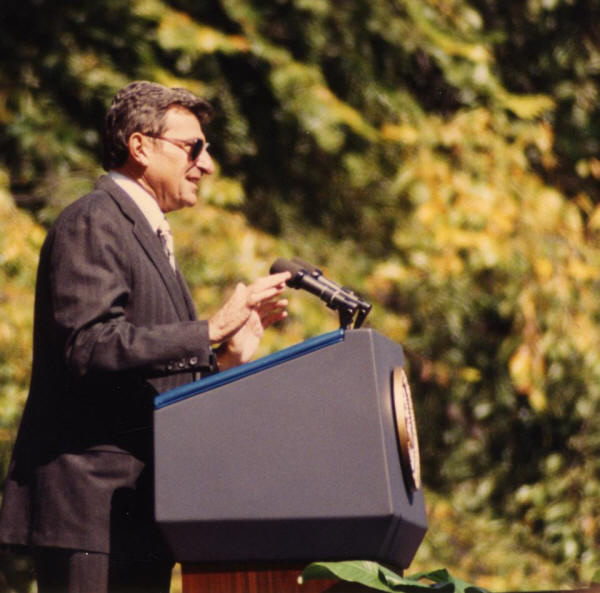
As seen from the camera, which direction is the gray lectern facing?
to the viewer's right

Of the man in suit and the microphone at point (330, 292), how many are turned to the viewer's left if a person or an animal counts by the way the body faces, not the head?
1

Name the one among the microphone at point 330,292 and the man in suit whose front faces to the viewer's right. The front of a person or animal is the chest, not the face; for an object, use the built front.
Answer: the man in suit

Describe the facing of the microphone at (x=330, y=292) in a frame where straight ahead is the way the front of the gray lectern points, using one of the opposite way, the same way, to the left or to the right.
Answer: the opposite way

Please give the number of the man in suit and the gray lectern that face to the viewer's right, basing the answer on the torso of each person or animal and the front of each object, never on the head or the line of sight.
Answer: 2

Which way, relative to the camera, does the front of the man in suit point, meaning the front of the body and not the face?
to the viewer's right

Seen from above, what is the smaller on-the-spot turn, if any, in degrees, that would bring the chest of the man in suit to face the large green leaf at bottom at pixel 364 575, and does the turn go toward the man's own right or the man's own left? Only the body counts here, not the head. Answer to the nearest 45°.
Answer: approximately 45° to the man's own right

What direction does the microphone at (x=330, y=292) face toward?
to the viewer's left

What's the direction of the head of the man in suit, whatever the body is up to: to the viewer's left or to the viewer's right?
to the viewer's right
